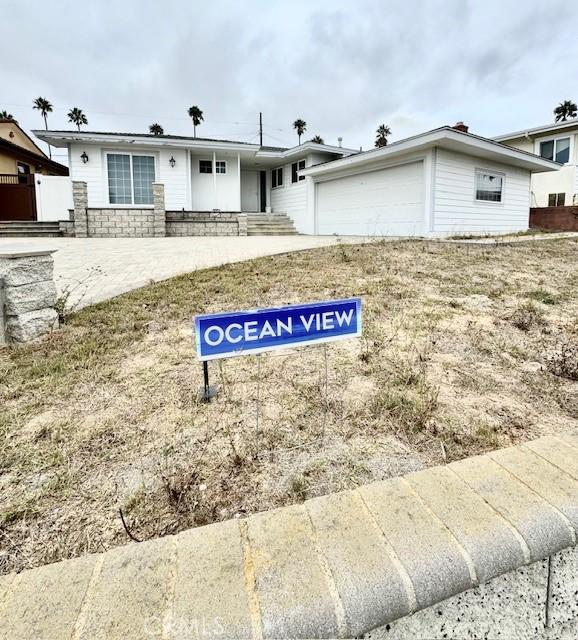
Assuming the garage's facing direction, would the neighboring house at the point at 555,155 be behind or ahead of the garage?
behind

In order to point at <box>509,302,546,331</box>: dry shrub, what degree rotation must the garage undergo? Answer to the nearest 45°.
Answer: approximately 45° to its left

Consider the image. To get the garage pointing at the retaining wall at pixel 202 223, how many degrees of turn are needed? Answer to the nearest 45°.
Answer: approximately 45° to its right

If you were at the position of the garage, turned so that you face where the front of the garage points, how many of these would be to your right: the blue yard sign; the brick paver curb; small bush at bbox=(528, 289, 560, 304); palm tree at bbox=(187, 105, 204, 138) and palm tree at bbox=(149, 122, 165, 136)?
2

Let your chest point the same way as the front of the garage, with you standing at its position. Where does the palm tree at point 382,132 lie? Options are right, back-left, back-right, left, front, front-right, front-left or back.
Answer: back-right

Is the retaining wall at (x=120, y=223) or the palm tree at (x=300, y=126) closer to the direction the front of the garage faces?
the retaining wall

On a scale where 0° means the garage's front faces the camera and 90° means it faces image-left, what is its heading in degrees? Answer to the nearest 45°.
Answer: approximately 45°

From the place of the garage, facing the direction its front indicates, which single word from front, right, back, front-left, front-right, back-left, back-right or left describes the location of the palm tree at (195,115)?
right

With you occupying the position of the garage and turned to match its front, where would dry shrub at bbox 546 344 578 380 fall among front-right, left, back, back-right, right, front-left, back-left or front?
front-left

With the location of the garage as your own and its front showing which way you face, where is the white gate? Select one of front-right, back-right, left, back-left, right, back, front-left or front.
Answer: front-right

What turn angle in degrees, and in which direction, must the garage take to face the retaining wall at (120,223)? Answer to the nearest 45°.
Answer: approximately 45° to its right

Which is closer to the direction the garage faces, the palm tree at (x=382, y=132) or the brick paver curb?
the brick paver curb

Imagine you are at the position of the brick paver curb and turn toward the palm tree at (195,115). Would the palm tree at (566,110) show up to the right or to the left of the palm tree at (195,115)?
right

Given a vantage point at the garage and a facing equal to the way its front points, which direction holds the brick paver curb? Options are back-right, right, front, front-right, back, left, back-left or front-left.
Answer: front-left

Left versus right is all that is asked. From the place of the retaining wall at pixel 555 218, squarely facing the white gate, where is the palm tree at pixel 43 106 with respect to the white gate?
right

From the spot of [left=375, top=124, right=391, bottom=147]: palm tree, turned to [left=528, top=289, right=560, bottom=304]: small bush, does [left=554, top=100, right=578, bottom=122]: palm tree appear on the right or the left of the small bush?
left
